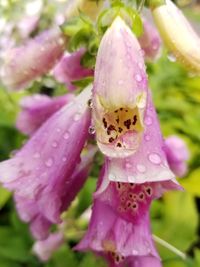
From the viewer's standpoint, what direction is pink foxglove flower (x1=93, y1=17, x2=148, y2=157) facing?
toward the camera

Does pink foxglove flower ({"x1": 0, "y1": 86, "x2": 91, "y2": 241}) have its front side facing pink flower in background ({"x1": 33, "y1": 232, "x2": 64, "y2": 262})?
no

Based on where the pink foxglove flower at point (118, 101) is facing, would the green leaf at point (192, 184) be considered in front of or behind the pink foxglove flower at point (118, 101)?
behind

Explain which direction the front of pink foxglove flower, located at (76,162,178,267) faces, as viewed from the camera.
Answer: facing the viewer

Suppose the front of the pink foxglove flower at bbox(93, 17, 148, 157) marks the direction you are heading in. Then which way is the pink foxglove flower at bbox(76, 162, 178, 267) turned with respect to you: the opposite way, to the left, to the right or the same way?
the same way

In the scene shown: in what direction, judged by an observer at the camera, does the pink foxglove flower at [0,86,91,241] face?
facing to the left of the viewer

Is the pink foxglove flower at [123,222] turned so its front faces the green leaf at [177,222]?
no

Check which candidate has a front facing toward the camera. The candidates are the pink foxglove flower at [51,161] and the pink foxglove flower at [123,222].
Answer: the pink foxglove flower at [123,222]

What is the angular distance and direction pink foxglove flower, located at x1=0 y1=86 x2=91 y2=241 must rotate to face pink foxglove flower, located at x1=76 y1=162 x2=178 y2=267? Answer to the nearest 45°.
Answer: approximately 180°
